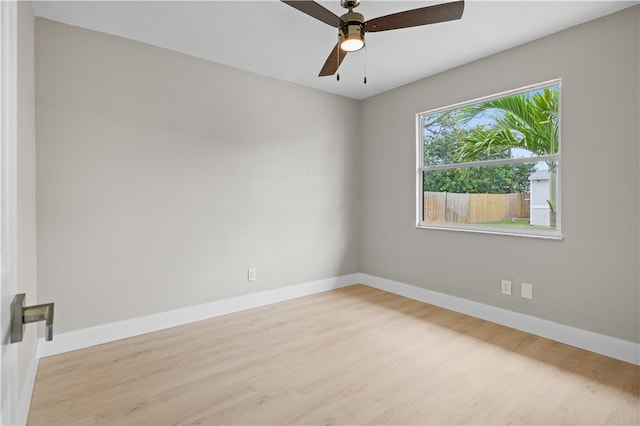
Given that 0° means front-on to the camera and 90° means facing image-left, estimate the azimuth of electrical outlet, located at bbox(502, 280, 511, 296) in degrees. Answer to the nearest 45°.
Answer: approximately 0°

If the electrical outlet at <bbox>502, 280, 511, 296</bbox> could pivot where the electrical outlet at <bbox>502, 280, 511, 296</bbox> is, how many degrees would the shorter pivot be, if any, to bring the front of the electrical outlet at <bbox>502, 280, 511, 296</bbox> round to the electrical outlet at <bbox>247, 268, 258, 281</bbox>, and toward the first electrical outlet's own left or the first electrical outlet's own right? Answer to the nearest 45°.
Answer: approximately 90° to the first electrical outlet's own right
